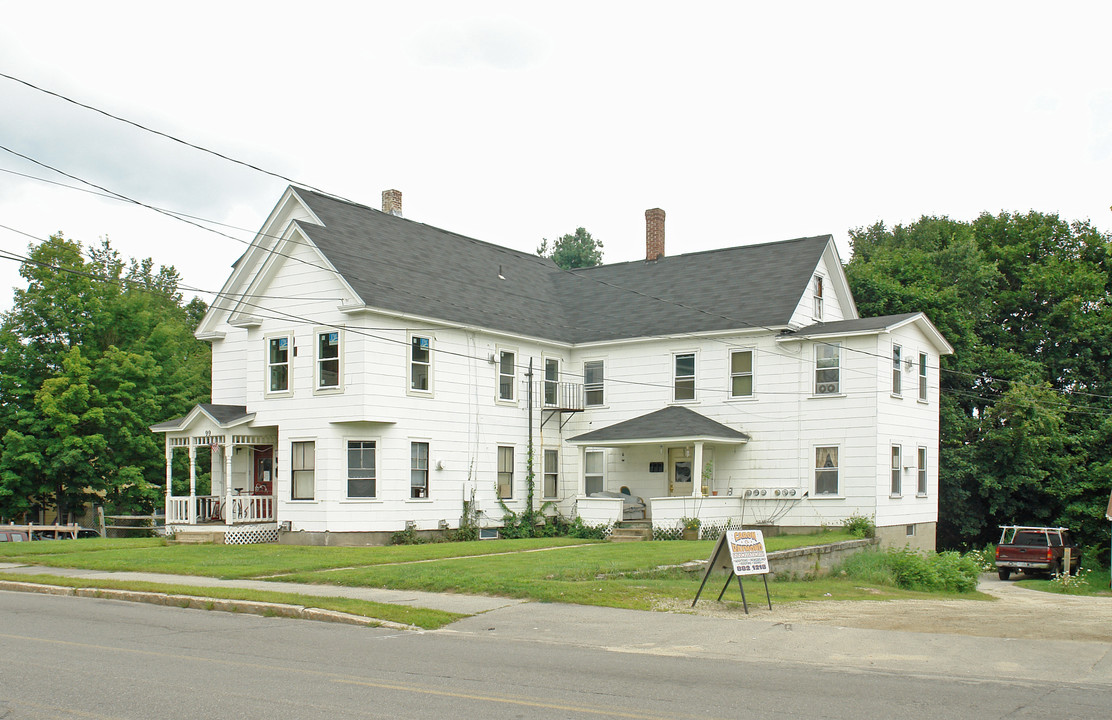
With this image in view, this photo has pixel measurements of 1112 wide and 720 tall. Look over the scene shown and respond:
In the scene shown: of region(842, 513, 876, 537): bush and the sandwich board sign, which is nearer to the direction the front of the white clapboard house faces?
the sandwich board sign

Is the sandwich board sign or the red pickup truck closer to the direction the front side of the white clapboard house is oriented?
the sandwich board sign

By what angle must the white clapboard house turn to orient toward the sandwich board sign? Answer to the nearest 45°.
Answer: approximately 45° to its left

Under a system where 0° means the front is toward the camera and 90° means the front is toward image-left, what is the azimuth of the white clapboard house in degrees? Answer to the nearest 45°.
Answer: approximately 45°
